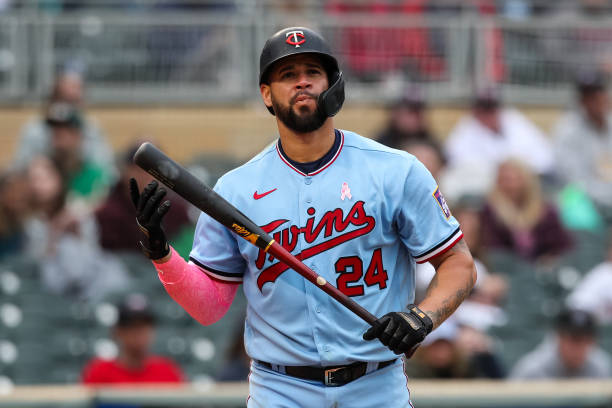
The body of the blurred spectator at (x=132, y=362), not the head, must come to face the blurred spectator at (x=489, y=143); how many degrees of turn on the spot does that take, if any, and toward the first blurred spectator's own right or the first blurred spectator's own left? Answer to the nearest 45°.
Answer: approximately 135° to the first blurred spectator's own left

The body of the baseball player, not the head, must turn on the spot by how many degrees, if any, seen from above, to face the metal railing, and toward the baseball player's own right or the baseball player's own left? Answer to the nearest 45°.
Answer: approximately 180°

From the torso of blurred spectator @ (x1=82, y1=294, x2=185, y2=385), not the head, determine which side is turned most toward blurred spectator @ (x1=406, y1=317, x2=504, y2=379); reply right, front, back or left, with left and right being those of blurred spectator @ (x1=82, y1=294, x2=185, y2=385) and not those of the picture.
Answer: left

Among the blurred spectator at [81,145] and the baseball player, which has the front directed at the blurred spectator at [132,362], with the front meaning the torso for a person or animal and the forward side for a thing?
the blurred spectator at [81,145]

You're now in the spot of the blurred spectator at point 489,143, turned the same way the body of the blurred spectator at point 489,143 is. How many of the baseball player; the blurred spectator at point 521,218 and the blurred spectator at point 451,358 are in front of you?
3

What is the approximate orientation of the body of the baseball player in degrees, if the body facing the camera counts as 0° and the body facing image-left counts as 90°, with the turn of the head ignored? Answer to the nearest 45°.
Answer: approximately 0°

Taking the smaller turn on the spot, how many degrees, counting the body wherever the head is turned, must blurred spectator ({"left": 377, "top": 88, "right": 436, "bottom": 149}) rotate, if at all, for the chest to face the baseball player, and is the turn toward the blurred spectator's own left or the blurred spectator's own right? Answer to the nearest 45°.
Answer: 0° — they already face them
